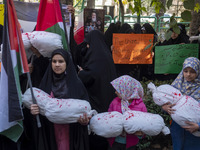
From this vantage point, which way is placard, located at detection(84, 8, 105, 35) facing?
toward the camera

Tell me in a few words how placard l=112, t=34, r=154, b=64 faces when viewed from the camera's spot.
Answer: facing the viewer

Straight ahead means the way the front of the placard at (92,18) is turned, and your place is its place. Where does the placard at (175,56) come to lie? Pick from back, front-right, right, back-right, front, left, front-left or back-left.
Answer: front-left

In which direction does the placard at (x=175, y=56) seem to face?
toward the camera

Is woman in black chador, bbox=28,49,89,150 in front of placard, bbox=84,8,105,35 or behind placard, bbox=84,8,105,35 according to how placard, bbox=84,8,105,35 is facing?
in front

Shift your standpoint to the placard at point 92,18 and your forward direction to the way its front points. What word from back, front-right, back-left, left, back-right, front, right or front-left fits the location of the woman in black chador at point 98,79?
front
